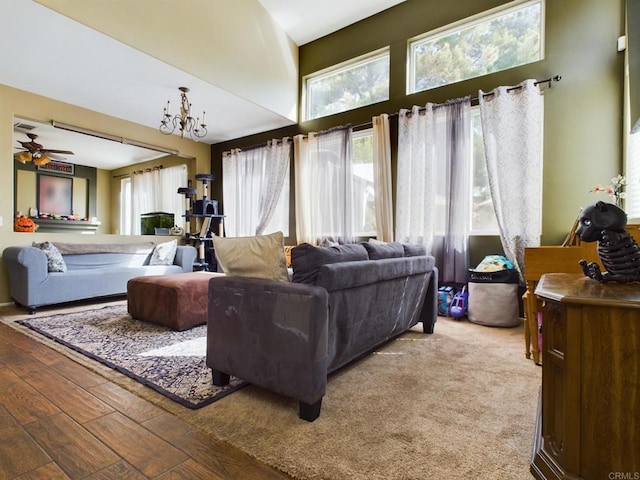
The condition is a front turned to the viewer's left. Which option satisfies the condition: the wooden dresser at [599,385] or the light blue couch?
the wooden dresser

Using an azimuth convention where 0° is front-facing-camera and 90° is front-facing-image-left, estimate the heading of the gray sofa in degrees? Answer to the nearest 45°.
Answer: approximately 135°

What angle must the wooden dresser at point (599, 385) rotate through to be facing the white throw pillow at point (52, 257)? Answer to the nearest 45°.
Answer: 0° — it already faces it

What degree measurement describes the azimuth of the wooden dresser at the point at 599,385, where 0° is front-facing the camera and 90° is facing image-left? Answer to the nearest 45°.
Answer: approximately 90°

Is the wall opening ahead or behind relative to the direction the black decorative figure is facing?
ahead

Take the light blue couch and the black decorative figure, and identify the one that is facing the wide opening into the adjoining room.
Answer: the black decorative figure

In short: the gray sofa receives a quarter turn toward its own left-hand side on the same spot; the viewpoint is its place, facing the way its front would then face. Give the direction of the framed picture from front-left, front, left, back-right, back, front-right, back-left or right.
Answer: right

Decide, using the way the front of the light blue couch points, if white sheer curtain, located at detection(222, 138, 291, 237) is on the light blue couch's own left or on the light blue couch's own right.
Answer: on the light blue couch's own left

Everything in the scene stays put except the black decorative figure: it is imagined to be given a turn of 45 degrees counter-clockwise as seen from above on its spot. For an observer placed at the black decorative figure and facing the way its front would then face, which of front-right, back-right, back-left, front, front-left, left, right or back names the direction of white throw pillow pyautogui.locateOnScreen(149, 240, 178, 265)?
front-right

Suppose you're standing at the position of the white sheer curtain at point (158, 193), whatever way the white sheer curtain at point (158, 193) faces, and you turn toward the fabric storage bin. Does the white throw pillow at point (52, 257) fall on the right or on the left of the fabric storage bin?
right

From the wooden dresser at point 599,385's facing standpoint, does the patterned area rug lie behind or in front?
in front

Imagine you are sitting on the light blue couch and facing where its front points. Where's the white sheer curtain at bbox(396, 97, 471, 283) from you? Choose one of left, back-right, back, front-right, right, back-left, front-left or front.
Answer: front

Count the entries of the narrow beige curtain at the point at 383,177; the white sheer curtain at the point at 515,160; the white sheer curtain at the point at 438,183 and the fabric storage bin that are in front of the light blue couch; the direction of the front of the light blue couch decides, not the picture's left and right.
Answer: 4

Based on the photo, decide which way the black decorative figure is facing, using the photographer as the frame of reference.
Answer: facing to the left of the viewer

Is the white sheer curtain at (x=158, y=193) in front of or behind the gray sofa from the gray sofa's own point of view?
in front
